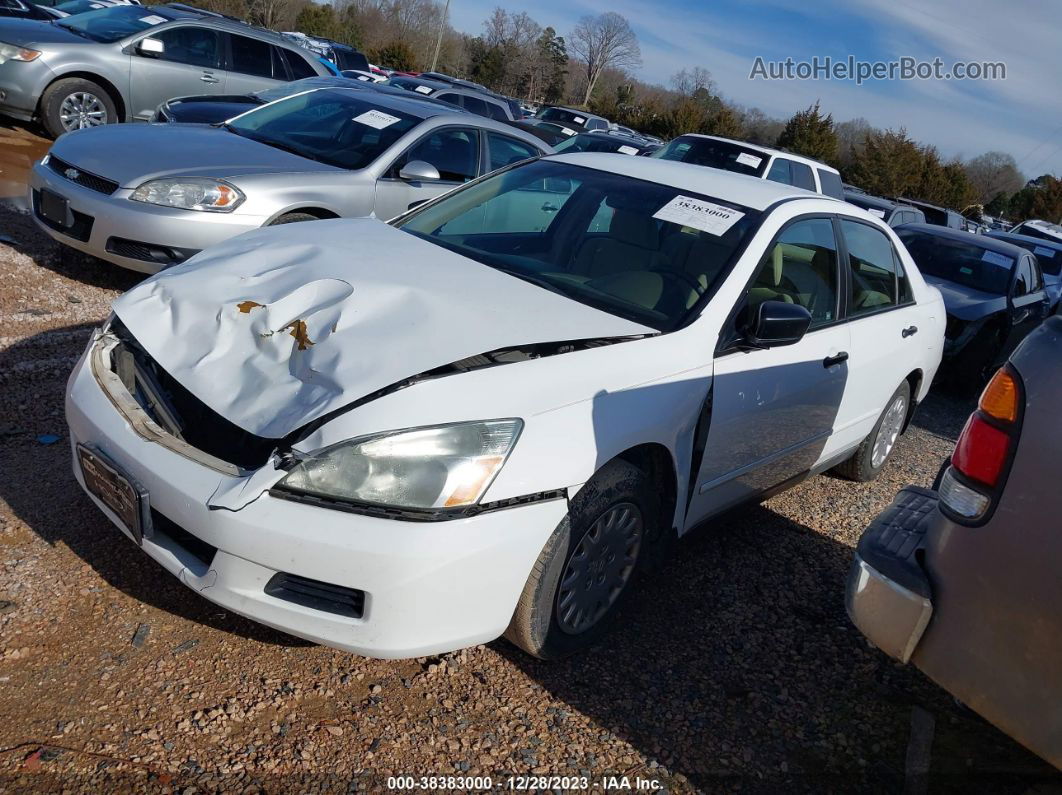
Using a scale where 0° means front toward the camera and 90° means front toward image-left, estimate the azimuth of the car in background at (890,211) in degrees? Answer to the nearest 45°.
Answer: approximately 45°

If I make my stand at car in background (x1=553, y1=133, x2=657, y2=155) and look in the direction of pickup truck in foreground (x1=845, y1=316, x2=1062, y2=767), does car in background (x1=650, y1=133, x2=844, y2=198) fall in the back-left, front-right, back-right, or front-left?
front-left

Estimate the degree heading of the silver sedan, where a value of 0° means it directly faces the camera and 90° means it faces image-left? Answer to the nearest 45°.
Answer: approximately 45°

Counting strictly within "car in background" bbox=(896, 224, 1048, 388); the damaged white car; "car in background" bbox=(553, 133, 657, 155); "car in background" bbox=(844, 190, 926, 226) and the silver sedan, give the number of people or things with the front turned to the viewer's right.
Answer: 0

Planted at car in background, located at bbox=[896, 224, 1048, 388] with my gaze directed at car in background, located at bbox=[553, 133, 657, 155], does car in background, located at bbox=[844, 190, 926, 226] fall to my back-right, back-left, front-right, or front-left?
front-right

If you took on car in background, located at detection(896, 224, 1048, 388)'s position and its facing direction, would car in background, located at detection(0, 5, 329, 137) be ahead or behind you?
ahead

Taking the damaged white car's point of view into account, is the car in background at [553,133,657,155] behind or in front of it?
behind

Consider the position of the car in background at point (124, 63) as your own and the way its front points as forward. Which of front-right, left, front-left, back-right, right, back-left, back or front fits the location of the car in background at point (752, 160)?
back-left

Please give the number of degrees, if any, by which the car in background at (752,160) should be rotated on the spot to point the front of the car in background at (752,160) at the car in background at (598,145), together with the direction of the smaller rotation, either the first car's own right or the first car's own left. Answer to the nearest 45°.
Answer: approximately 90° to the first car's own right

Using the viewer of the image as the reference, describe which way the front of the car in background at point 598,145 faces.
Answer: facing the viewer and to the left of the viewer

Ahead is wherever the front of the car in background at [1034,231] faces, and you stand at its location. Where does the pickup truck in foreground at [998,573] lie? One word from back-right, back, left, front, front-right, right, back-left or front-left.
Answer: front-left

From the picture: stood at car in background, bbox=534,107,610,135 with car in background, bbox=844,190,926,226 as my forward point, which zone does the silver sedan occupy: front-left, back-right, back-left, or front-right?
front-right
